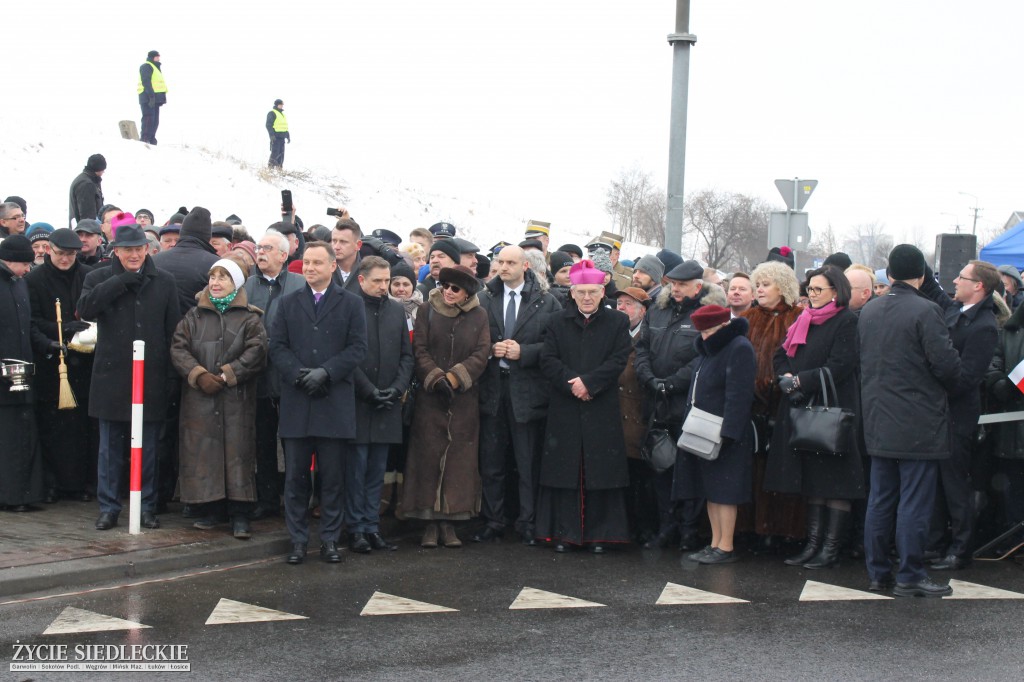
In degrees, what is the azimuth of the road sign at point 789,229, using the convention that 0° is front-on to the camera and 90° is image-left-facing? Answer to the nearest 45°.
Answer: approximately 180°

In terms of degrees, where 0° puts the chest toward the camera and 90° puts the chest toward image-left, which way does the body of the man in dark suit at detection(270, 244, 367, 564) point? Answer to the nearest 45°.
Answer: approximately 0°

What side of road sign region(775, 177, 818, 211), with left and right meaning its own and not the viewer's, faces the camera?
back

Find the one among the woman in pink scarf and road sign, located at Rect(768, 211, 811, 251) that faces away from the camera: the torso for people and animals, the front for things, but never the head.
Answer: the road sign

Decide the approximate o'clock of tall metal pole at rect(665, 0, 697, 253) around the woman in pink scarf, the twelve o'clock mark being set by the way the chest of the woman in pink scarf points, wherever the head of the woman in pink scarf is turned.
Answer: The tall metal pole is roughly at 4 o'clock from the woman in pink scarf.

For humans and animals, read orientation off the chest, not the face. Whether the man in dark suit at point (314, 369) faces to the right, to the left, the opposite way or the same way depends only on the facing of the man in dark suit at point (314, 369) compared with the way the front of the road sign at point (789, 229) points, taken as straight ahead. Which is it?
the opposite way

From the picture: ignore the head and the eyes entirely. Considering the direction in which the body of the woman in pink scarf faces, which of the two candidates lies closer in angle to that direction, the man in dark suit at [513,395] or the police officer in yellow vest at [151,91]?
the man in dark suit
